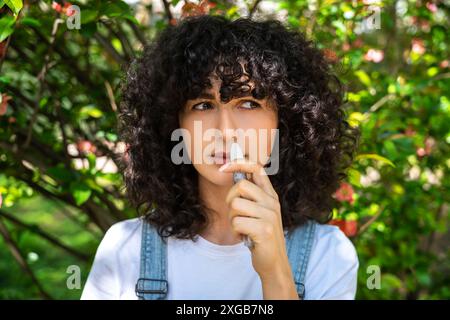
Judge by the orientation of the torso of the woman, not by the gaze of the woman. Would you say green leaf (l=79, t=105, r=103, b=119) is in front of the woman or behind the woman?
behind

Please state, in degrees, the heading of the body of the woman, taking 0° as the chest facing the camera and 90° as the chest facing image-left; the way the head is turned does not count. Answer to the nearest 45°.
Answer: approximately 0°

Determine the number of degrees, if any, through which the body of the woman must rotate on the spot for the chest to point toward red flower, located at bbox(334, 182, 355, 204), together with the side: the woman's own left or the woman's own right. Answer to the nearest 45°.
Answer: approximately 135° to the woman's own left

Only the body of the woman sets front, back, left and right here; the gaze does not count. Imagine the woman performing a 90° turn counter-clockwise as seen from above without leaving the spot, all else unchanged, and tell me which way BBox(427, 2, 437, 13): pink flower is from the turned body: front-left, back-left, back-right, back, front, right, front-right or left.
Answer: front-left

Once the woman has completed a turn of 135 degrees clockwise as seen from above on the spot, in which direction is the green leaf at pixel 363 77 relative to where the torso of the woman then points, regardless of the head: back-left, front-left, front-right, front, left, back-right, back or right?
right

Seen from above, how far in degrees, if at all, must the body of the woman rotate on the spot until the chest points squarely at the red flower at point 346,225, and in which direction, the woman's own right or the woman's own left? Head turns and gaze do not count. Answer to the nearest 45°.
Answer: approximately 135° to the woman's own left

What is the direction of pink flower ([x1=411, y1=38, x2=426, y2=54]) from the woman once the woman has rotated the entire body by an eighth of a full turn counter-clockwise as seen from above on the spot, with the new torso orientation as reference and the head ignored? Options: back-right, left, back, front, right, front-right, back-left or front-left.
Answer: left
